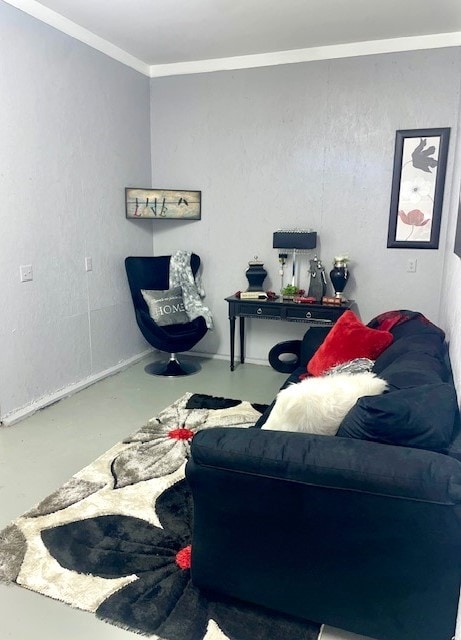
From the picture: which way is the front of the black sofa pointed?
to the viewer's left

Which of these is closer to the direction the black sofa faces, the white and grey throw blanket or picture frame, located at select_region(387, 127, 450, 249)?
the white and grey throw blanket

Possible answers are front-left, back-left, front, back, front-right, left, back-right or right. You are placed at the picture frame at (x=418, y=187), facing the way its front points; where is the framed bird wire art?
right

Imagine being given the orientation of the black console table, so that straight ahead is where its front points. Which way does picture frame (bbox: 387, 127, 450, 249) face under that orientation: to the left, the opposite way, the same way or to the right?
the same way

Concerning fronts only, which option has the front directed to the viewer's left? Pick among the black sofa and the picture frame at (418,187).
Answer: the black sofa

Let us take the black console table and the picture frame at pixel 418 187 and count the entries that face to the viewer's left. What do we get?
0

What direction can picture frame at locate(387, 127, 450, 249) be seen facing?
toward the camera

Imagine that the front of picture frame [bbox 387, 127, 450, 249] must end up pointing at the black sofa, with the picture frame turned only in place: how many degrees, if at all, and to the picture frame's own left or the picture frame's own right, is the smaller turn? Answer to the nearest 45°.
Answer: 0° — it already faces it

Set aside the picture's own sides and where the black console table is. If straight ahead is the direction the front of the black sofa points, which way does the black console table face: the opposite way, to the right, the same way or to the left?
to the left

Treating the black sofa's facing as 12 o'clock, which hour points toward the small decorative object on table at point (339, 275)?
The small decorative object on table is roughly at 3 o'clock from the black sofa.

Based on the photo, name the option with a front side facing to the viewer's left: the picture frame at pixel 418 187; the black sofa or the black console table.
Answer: the black sofa

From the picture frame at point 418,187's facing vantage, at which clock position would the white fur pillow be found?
The white fur pillow is roughly at 12 o'clock from the picture frame.

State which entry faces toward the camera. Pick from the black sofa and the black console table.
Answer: the black console table

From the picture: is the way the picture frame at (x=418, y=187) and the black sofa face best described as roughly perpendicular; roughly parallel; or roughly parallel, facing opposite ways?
roughly perpendicular

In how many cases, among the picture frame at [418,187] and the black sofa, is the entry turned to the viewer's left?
1

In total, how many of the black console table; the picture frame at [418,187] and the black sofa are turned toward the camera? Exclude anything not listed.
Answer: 2

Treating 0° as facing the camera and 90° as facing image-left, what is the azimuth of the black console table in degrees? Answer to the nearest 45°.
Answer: approximately 0°
